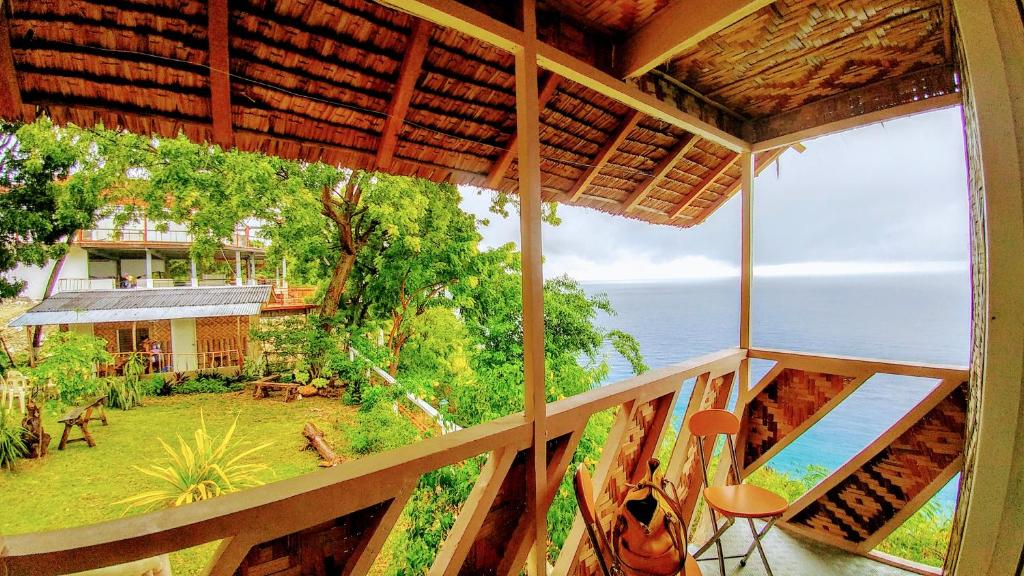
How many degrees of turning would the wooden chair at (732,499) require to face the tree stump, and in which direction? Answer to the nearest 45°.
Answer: approximately 135° to its right

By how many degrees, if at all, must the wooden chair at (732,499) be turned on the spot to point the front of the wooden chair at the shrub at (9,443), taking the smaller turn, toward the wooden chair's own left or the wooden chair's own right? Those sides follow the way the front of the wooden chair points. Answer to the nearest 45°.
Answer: approximately 135° to the wooden chair's own right

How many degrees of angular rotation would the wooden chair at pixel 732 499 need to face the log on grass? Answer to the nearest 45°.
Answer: approximately 135° to its right

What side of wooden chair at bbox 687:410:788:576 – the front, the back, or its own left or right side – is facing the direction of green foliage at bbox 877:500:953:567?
left

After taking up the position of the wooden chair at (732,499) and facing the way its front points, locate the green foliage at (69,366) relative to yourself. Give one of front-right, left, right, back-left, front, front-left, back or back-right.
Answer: back-right

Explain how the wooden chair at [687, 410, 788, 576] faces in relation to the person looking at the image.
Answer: facing the viewer and to the right of the viewer

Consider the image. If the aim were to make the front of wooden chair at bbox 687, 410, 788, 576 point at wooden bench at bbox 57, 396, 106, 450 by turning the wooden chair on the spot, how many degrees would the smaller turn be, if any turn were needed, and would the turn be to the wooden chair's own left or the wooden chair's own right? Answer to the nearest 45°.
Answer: approximately 135° to the wooden chair's own right

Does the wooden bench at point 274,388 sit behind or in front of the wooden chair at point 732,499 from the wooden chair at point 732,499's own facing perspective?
behind
